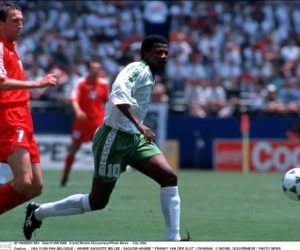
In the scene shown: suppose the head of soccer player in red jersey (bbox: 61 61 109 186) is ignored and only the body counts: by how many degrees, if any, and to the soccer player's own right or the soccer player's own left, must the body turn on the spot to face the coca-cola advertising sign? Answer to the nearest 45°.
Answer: approximately 135° to the soccer player's own left

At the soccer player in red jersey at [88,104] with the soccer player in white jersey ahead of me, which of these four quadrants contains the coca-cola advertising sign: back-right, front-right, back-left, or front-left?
back-left

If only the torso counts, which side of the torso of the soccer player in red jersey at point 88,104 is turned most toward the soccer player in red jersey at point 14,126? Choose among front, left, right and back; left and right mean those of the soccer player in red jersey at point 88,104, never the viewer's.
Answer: front

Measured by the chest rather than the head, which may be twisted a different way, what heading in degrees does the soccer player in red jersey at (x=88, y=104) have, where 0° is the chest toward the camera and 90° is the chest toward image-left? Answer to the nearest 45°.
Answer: approximately 0°

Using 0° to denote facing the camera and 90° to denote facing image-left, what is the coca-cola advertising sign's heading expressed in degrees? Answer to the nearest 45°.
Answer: approximately 0°

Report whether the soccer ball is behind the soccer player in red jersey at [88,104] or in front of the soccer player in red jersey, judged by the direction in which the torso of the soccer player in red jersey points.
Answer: in front

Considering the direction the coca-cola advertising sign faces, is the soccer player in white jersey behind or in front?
in front

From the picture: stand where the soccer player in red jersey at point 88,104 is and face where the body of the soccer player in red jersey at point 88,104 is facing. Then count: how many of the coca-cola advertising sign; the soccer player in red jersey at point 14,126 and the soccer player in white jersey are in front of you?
2

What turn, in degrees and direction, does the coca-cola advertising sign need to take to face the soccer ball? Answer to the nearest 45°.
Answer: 0° — it already faces it

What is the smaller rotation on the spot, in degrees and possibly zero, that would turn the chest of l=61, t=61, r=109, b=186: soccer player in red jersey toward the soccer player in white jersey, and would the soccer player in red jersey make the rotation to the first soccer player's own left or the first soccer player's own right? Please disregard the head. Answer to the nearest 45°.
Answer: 0° — they already face them

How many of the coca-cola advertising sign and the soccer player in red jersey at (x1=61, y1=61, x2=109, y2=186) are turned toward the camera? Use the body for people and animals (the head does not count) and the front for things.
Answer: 2
